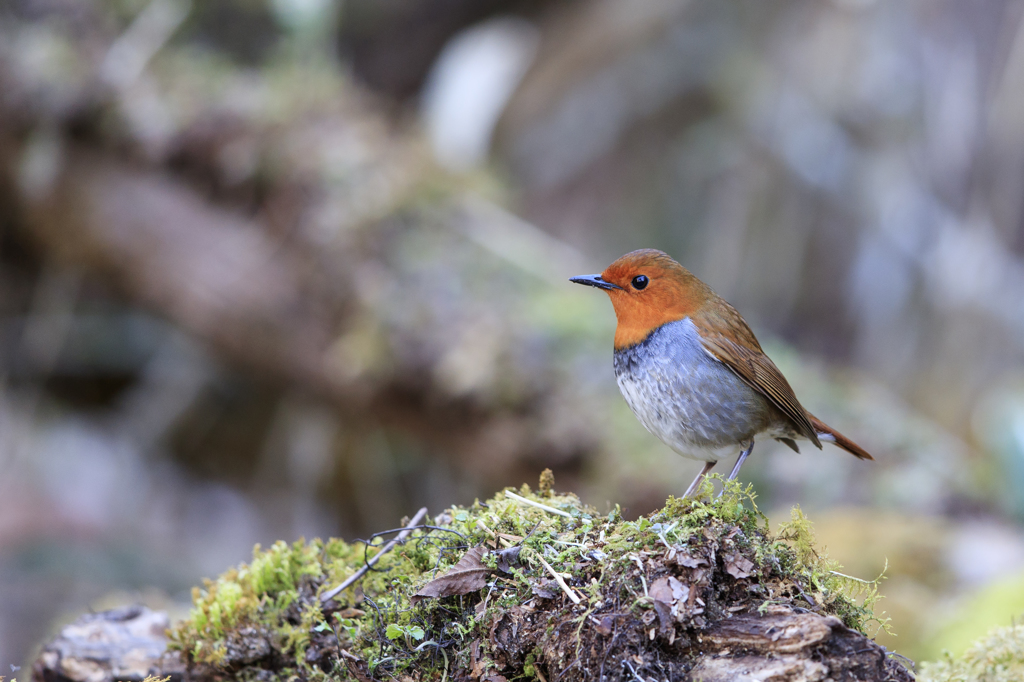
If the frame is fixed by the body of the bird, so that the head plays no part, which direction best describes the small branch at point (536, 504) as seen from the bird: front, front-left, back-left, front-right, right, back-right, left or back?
front-left

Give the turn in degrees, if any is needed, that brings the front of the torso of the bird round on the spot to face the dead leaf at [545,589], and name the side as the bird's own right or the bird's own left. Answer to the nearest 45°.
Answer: approximately 45° to the bird's own left

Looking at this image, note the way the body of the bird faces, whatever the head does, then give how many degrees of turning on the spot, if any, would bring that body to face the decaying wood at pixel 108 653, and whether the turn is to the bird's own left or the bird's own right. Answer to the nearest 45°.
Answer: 0° — it already faces it

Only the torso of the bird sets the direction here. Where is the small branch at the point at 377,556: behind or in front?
in front

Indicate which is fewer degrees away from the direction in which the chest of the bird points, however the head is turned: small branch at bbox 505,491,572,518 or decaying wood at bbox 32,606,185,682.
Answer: the decaying wood

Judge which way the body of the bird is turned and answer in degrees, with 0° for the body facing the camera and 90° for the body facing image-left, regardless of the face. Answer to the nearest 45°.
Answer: approximately 90°

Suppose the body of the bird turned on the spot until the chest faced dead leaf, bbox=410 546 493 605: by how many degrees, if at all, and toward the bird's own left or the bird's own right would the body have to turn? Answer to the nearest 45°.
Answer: approximately 45° to the bird's own left
